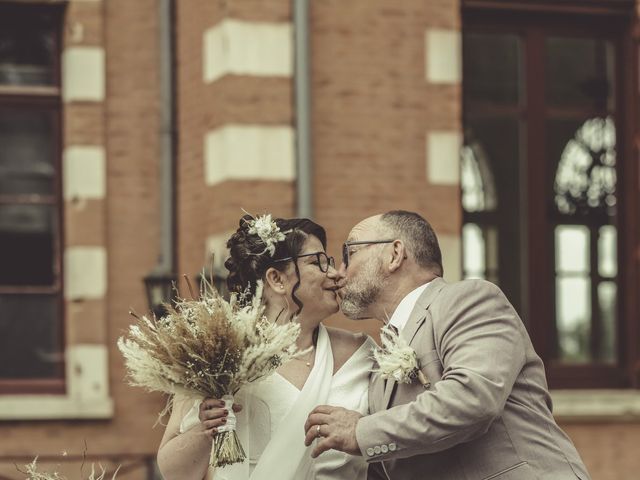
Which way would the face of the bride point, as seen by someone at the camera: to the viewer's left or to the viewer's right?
to the viewer's right

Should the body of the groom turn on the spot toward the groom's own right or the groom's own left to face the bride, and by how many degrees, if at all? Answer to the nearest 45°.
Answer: approximately 45° to the groom's own right

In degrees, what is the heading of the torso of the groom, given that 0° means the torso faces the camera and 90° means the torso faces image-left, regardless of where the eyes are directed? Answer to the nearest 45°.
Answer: approximately 90°

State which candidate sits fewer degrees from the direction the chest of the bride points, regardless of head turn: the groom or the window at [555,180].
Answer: the groom

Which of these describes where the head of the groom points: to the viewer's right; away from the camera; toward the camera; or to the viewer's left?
to the viewer's left

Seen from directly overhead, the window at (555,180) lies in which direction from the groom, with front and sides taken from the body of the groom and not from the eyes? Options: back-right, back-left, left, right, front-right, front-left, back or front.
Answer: right

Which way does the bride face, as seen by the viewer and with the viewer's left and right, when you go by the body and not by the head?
facing the viewer and to the right of the viewer

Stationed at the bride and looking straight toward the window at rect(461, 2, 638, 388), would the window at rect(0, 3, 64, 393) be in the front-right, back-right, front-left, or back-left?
front-left

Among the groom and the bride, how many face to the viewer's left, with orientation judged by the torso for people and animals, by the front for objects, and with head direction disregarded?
1

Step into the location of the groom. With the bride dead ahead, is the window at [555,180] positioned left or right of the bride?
right
